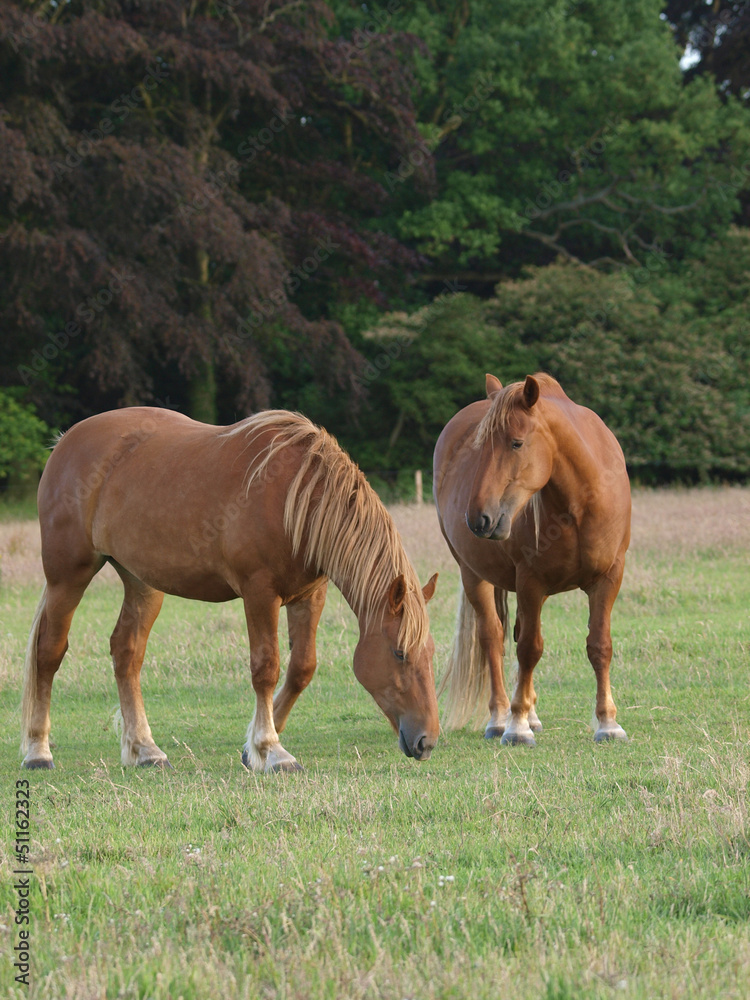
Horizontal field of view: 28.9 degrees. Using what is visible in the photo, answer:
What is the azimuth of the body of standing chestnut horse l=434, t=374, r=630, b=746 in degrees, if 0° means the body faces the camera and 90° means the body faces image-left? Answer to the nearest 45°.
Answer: approximately 315°

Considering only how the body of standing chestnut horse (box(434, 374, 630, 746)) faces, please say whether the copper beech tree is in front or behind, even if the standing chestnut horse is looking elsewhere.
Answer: behind

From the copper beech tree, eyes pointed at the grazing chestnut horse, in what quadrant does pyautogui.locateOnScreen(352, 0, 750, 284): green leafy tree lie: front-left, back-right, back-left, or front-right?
back-left

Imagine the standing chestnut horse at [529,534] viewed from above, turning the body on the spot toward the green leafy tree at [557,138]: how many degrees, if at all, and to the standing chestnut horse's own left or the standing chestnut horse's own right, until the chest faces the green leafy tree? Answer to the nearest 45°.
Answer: approximately 135° to the standing chestnut horse's own left
